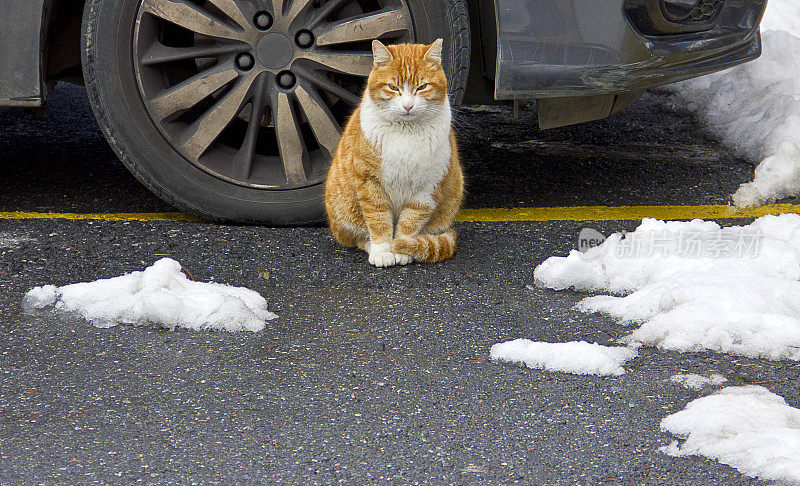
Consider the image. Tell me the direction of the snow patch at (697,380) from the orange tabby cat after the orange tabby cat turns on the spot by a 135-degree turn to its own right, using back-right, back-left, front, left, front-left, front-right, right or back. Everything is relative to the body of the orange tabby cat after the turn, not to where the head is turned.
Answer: back

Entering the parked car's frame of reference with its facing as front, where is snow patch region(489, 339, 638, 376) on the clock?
The snow patch is roughly at 2 o'clock from the parked car.

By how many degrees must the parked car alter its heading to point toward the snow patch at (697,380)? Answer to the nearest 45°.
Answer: approximately 45° to its right

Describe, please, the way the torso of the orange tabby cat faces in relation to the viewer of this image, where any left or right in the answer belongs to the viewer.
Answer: facing the viewer

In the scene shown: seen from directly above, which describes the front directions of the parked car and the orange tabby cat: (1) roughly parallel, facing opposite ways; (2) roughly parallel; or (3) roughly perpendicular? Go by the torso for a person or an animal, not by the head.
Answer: roughly perpendicular

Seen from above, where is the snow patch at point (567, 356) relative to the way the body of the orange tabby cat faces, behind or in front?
in front

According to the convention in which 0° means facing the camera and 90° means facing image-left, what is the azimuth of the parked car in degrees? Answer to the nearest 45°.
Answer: approximately 270°
